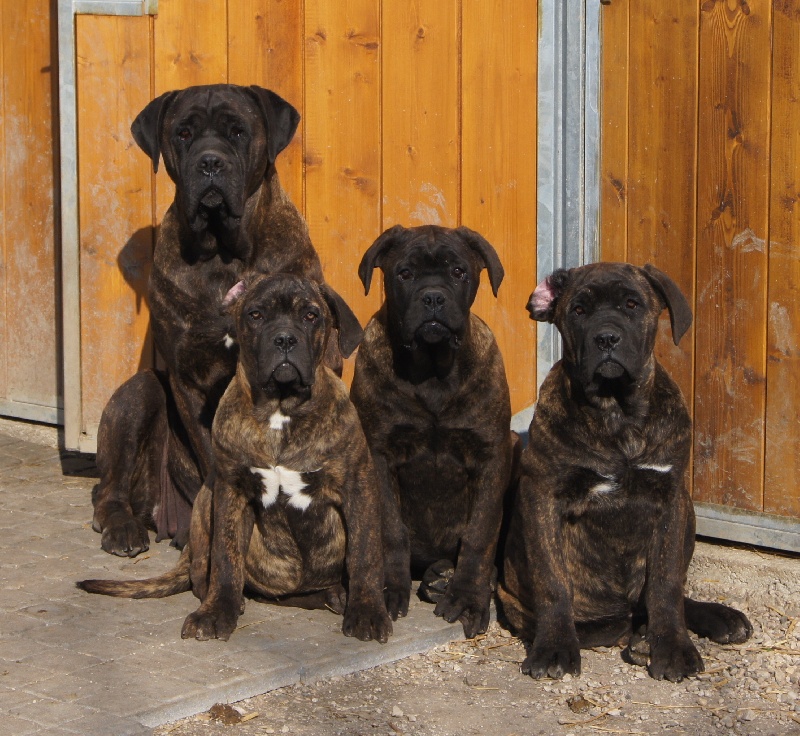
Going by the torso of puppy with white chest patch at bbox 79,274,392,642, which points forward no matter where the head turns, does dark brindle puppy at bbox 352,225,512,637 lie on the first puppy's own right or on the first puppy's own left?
on the first puppy's own left

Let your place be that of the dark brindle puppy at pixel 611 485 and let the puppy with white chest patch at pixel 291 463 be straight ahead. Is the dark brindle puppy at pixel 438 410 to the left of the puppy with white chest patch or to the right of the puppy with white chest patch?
right

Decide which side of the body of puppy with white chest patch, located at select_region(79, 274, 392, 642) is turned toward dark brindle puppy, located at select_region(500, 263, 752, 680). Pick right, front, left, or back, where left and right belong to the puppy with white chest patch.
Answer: left

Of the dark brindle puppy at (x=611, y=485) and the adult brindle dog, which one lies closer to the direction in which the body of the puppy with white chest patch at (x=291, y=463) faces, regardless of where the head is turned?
the dark brindle puppy

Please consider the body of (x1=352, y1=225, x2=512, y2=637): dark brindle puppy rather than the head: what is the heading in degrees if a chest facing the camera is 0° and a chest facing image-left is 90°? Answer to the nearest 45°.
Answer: approximately 0°

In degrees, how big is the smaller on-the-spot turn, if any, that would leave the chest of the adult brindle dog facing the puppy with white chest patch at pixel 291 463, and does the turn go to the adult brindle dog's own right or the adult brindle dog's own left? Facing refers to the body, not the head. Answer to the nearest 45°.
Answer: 0° — it already faces it

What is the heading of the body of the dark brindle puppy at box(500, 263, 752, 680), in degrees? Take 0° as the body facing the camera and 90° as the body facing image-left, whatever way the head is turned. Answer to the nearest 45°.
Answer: approximately 0°

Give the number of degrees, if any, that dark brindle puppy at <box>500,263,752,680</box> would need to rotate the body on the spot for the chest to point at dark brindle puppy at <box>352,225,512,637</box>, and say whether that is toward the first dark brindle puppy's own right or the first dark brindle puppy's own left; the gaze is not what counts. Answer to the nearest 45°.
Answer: approximately 135° to the first dark brindle puppy's own right

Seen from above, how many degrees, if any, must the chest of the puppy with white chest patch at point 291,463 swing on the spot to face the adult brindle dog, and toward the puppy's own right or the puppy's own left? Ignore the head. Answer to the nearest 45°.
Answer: approximately 180°
